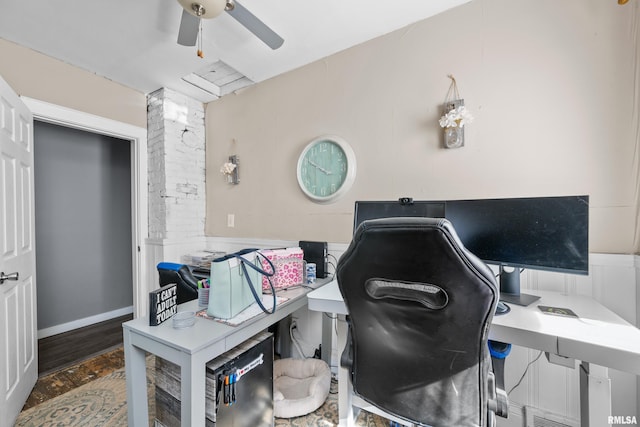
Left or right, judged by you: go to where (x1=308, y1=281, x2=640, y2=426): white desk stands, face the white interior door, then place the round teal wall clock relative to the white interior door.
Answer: right

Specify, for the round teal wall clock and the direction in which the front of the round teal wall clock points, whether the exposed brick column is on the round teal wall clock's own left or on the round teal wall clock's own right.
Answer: on the round teal wall clock's own right

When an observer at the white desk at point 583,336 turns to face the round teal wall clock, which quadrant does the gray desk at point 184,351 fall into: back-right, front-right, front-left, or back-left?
front-left

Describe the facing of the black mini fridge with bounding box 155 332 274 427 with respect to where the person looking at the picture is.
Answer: facing the viewer and to the right of the viewer

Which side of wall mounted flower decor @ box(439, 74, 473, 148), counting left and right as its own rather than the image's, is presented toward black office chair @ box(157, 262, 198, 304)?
right

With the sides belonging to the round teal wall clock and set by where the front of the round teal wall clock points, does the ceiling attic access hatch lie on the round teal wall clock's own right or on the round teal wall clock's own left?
on the round teal wall clock's own right

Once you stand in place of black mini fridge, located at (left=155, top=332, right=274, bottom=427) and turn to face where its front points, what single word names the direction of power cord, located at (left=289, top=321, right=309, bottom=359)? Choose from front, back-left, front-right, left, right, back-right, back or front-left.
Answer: left

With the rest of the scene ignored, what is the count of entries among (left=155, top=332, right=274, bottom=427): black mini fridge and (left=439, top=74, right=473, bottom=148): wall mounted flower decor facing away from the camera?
0

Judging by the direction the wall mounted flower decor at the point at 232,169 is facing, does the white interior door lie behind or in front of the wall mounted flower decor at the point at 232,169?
in front
